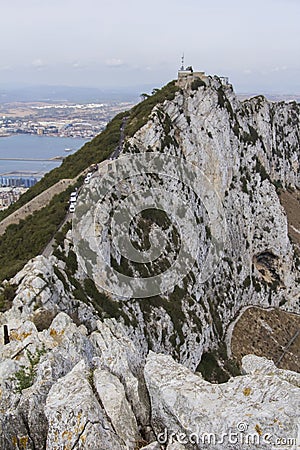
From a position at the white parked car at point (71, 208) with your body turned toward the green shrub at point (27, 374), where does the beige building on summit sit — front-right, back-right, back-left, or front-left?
back-left
